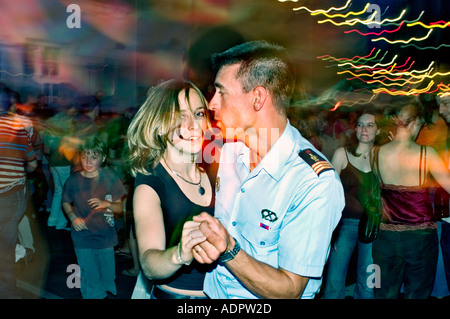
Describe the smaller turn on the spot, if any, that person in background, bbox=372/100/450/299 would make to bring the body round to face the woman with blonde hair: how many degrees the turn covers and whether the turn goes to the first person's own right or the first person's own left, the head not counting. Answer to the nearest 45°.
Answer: approximately 135° to the first person's own left

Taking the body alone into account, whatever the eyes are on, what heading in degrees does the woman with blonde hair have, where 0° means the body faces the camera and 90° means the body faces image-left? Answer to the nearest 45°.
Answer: approximately 315°

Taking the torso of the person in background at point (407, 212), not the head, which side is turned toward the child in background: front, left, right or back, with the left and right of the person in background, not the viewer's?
left

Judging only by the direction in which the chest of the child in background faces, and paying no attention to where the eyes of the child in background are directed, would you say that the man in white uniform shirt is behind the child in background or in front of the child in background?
in front

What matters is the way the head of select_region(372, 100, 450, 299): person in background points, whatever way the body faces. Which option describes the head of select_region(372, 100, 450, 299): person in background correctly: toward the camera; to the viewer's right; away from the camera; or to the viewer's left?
away from the camera

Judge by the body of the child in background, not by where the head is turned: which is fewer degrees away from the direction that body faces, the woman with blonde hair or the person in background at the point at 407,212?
the woman with blonde hair

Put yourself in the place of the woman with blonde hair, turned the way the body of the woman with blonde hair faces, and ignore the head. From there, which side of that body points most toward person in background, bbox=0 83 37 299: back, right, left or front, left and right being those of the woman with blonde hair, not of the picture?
back

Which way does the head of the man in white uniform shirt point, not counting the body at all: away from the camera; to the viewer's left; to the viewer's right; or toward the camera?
to the viewer's left

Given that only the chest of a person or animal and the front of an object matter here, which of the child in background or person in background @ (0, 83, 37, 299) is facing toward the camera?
the child in background

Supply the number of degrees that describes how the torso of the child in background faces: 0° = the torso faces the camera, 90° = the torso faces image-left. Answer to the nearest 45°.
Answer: approximately 0°

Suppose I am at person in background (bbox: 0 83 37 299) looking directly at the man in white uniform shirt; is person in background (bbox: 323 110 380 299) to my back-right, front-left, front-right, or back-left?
front-left
